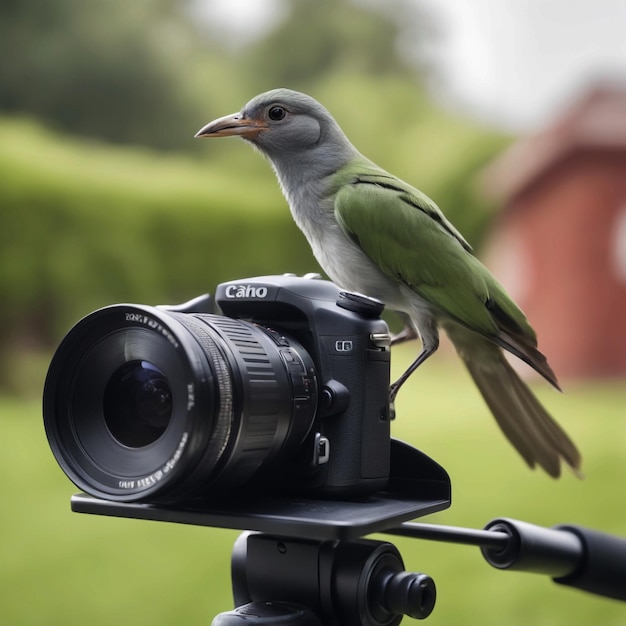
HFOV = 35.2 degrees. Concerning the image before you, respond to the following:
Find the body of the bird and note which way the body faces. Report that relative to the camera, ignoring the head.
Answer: to the viewer's left

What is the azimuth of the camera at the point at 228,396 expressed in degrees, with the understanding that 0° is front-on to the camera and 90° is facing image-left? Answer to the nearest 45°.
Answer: approximately 45°

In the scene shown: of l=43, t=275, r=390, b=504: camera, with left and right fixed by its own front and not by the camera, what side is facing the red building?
back
